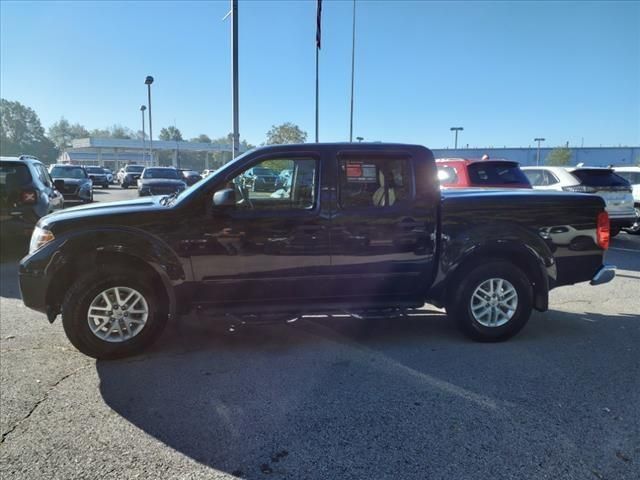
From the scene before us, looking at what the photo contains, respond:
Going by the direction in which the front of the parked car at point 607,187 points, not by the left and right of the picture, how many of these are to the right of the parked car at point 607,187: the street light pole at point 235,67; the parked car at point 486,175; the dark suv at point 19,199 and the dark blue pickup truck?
0

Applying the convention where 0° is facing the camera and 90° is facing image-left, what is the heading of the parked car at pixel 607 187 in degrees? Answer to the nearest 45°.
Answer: approximately 135°

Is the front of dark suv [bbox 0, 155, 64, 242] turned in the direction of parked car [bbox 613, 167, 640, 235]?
no

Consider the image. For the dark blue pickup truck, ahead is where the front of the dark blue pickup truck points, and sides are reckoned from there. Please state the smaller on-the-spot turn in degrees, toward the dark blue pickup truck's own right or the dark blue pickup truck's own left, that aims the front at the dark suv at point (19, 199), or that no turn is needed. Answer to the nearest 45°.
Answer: approximately 45° to the dark blue pickup truck's own right

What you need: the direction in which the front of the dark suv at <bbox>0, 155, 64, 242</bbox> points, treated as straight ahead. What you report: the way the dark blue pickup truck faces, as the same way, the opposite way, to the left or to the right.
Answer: to the left

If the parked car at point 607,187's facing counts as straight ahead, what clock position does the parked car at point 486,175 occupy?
the parked car at point 486,175 is roughly at 9 o'clock from the parked car at point 607,187.

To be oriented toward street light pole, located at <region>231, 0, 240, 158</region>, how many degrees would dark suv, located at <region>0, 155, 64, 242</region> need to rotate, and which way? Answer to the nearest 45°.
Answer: approximately 45° to its right

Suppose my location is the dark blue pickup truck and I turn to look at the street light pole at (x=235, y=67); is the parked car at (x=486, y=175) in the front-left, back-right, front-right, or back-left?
front-right

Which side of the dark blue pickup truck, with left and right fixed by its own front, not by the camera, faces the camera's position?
left

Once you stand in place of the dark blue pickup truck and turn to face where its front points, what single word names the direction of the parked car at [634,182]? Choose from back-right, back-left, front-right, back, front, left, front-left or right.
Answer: back-right

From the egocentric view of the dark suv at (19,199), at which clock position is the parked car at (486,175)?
The parked car is roughly at 2 o'clock from the dark suv.

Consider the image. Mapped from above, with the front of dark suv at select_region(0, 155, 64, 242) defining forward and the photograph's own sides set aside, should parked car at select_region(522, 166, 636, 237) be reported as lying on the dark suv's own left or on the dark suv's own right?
on the dark suv's own right

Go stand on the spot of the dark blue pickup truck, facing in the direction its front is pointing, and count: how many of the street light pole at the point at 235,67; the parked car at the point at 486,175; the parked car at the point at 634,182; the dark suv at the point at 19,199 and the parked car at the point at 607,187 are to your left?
0

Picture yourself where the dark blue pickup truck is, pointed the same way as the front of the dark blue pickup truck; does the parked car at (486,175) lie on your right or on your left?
on your right

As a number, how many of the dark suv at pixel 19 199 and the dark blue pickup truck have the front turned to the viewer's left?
1

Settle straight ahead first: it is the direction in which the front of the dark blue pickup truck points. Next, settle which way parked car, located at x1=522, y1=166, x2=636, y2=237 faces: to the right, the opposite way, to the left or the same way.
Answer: to the right

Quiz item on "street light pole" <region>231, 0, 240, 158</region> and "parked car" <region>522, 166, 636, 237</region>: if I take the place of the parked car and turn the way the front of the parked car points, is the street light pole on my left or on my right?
on my left

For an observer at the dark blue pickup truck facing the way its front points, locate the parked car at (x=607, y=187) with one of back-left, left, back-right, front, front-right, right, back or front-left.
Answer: back-right

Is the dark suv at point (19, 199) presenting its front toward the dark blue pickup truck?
no

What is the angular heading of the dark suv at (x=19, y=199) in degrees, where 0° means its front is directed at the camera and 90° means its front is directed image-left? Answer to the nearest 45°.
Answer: approximately 225°

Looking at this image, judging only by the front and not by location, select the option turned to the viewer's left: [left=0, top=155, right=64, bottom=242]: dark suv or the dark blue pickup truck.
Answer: the dark blue pickup truck

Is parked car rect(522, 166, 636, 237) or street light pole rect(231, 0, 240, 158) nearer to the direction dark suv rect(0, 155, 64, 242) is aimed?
the street light pole

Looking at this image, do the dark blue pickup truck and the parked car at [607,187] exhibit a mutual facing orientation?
no
